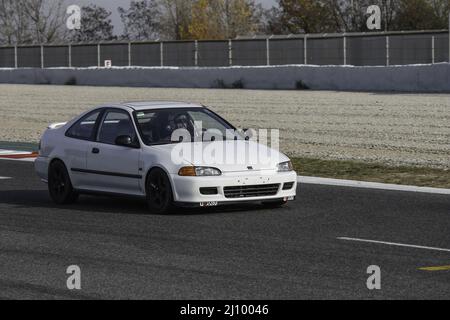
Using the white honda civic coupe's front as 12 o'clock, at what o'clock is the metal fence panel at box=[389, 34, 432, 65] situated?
The metal fence panel is roughly at 8 o'clock from the white honda civic coupe.

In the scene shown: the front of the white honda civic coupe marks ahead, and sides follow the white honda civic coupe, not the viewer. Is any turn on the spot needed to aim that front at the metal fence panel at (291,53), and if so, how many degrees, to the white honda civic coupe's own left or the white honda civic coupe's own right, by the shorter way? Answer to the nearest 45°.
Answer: approximately 135° to the white honda civic coupe's own left

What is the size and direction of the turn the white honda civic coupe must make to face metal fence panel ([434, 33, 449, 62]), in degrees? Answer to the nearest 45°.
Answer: approximately 135° to its left

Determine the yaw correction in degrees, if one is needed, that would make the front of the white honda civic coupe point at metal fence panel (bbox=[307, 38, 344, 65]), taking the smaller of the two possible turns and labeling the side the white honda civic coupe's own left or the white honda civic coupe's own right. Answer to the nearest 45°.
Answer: approximately 135° to the white honda civic coupe's own left

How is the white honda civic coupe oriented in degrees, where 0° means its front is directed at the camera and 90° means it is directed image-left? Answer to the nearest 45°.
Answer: approximately 315°

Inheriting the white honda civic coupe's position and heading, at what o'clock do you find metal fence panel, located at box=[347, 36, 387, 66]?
The metal fence panel is roughly at 8 o'clock from the white honda civic coupe.

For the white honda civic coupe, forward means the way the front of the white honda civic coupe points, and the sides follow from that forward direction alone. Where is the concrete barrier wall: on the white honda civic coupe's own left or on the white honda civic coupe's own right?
on the white honda civic coupe's own left
